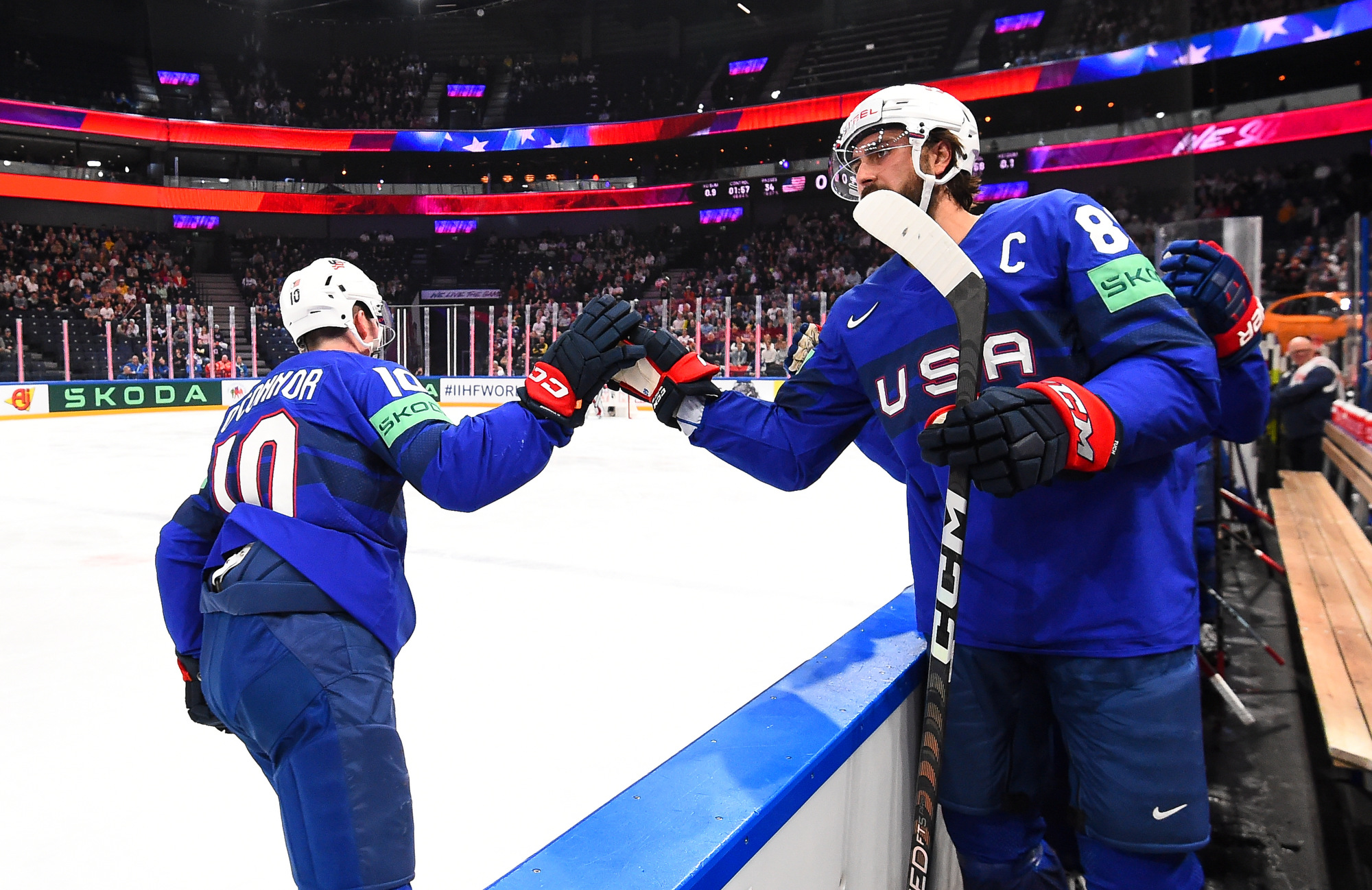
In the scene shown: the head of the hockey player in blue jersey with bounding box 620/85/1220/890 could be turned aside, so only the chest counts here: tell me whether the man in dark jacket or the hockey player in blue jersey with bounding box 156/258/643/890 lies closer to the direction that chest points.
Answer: the hockey player in blue jersey

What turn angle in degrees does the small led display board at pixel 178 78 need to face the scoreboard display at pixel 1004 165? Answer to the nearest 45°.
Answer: approximately 45° to its left

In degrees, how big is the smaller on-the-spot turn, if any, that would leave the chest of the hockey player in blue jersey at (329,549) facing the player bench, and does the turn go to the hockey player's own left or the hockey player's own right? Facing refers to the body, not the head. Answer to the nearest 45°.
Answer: approximately 45° to the hockey player's own right

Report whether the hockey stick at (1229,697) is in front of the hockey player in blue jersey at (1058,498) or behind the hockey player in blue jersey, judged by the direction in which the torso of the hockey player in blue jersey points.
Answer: behind

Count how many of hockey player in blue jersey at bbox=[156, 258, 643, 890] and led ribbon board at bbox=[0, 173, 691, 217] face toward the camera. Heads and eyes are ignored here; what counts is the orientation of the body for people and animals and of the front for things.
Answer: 1

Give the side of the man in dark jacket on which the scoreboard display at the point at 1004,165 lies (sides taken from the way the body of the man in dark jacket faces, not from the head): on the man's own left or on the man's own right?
on the man's own right

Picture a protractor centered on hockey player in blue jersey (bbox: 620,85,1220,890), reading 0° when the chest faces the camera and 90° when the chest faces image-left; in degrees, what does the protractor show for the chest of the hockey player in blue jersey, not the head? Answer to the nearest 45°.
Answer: approximately 45°

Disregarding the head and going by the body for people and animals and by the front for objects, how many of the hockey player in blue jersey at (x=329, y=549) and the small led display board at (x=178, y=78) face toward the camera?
1

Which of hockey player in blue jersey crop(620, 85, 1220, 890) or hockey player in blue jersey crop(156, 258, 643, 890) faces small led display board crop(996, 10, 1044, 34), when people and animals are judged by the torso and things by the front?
hockey player in blue jersey crop(156, 258, 643, 890)

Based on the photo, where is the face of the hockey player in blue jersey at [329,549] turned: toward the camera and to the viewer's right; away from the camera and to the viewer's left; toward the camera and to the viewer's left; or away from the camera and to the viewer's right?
away from the camera and to the viewer's right

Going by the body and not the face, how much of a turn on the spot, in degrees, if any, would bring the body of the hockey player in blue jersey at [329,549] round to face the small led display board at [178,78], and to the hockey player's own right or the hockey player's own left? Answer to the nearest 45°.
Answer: approximately 45° to the hockey player's own left

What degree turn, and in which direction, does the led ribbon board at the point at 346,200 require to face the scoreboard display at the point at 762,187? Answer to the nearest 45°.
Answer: approximately 45° to its left
